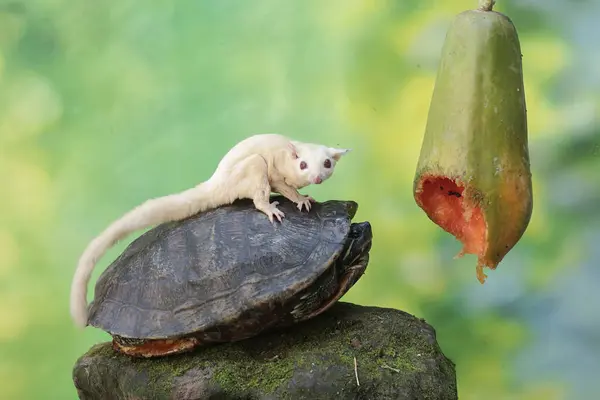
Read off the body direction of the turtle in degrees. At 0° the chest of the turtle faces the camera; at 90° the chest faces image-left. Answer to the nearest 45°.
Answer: approximately 270°

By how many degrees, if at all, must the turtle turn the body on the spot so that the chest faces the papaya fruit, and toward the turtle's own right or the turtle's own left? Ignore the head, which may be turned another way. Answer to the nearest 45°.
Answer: approximately 45° to the turtle's own right
